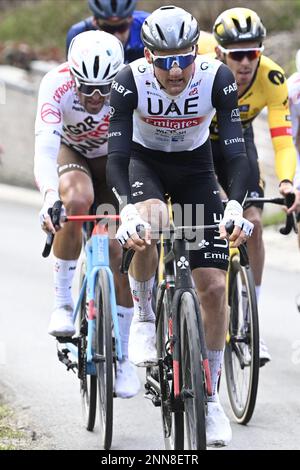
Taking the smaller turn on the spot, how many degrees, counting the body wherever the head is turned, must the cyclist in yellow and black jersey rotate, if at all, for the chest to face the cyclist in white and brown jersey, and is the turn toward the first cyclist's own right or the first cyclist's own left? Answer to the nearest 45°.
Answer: approximately 90° to the first cyclist's own right

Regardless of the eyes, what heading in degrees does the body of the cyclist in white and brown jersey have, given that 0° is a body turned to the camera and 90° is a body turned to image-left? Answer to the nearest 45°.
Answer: approximately 0°

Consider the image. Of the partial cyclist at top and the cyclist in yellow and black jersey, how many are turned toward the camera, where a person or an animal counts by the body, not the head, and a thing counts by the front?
2

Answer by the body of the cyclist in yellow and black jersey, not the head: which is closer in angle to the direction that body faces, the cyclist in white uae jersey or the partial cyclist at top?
the cyclist in white uae jersey

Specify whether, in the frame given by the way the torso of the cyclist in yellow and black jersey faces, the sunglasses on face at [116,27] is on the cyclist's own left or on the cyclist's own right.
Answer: on the cyclist's own right
